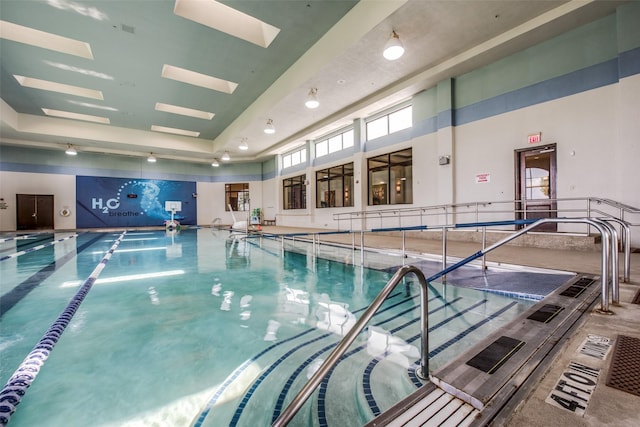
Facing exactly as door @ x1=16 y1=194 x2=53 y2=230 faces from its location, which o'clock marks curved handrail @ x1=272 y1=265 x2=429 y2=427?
The curved handrail is roughly at 12 o'clock from the door.

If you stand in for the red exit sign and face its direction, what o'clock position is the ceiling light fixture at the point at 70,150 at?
The ceiling light fixture is roughly at 1 o'clock from the red exit sign.

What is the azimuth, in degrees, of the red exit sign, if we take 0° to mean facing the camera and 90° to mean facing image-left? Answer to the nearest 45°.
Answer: approximately 45°

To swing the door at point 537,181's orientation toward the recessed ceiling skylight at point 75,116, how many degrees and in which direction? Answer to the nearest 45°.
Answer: approximately 45° to its right

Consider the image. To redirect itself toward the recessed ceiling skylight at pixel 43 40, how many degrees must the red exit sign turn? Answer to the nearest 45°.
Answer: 0° — it already faces it

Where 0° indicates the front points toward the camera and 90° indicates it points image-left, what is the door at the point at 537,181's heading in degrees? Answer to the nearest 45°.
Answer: approximately 45°

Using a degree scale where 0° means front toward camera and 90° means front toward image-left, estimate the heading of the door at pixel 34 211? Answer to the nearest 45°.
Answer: approximately 0°

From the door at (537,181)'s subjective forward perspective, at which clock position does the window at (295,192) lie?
The window is roughly at 2 o'clock from the door.
